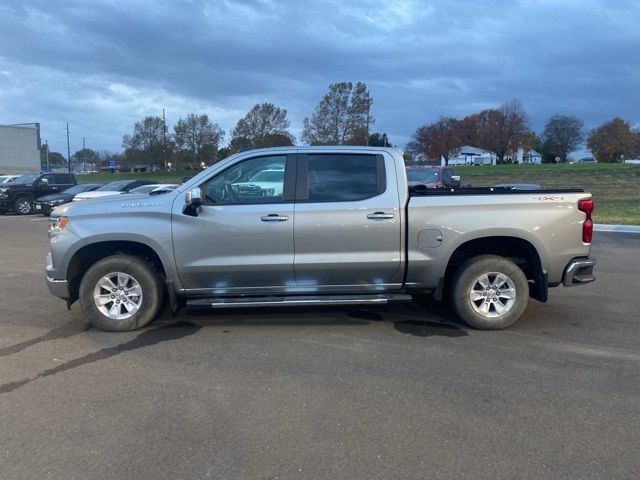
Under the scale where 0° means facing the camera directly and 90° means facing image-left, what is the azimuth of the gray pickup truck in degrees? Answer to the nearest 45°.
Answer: approximately 90°

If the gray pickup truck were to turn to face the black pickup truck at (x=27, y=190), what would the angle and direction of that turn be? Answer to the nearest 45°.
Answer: approximately 45° to its right

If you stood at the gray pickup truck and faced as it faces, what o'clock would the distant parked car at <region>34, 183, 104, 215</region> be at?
The distant parked car is roughly at 2 o'clock from the gray pickup truck.

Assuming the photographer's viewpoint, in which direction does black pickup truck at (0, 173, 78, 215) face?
facing the viewer and to the left of the viewer

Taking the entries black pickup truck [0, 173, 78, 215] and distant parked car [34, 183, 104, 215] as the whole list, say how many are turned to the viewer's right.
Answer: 0

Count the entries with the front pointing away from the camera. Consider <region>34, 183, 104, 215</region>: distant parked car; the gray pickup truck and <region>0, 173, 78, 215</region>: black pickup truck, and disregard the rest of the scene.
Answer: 0
